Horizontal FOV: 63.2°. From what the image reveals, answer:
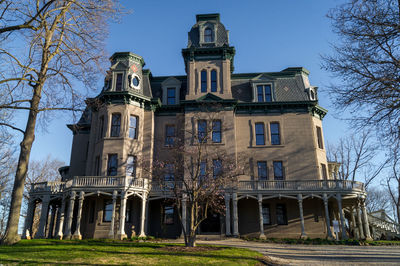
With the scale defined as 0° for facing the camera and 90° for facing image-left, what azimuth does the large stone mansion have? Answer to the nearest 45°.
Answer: approximately 0°
